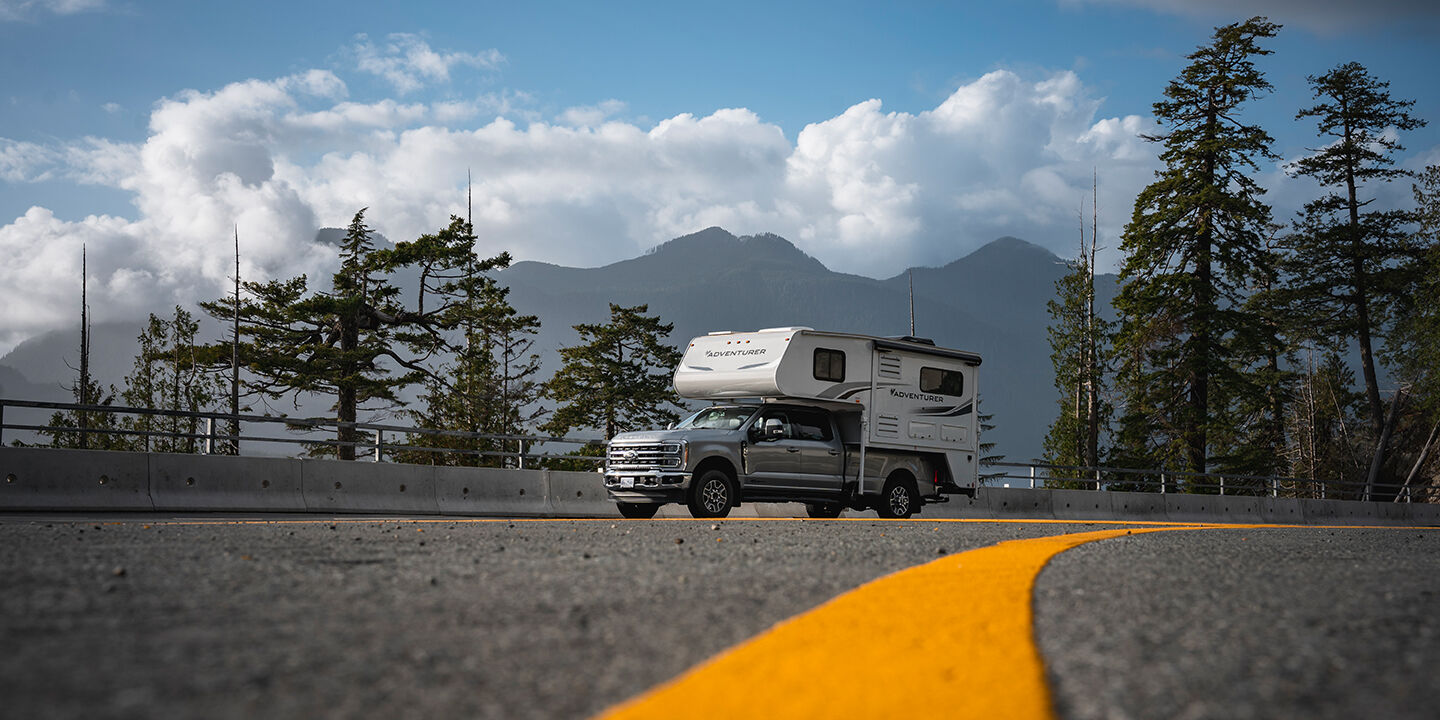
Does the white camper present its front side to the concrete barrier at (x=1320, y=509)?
no

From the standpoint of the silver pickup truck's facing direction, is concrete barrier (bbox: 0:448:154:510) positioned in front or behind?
in front

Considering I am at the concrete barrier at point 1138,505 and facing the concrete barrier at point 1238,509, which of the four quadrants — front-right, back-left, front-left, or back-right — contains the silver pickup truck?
back-right

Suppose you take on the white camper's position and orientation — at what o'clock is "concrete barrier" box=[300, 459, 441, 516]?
The concrete barrier is roughly at 1 o'clock from the white camper.

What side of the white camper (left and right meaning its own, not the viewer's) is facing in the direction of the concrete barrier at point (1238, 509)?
back

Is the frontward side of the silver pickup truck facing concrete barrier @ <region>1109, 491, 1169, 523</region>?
no

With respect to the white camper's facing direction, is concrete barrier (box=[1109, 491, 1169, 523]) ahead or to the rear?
to the rear

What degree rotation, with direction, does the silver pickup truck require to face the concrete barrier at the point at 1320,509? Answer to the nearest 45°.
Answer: approximately 180°

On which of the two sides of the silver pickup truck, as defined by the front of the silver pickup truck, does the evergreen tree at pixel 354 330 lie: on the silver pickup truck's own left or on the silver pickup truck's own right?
on the silver pickup truck's own right

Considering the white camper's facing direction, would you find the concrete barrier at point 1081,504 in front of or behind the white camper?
behind

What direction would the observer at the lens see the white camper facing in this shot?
facing the viewer and to the left of the viewer

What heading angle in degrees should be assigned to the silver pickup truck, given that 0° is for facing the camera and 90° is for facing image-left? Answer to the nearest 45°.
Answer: approximately 45°

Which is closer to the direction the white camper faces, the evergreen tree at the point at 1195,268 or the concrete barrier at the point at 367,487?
the concrete barrier
